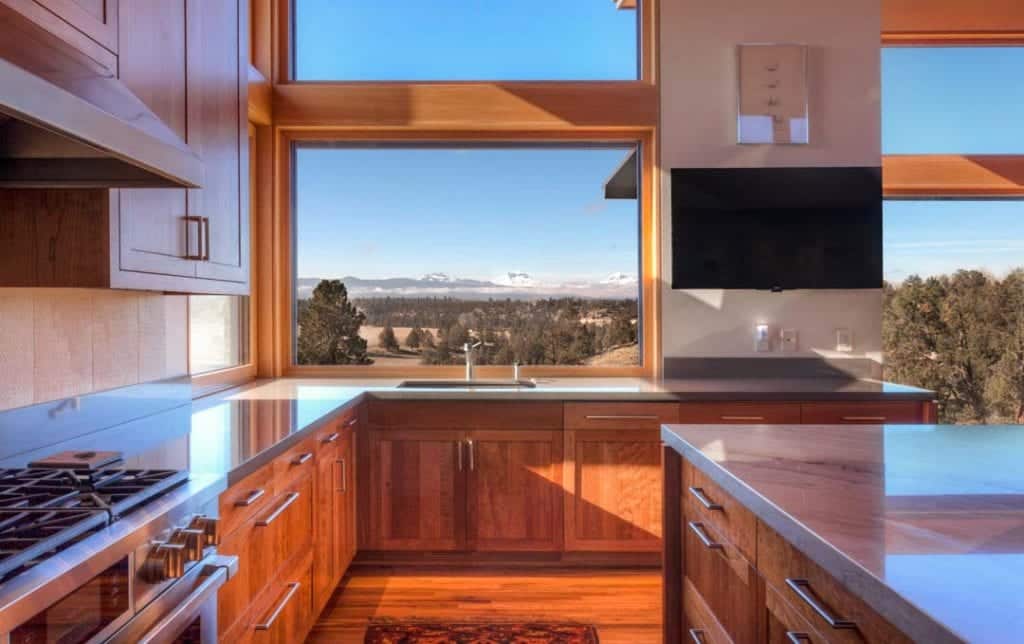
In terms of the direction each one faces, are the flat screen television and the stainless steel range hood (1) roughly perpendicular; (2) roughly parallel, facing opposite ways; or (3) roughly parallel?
roughly perpendicular

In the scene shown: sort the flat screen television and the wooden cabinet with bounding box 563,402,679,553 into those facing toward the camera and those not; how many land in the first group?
2

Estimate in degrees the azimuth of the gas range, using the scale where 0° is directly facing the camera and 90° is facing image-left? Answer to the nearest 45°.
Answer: approximately 315°

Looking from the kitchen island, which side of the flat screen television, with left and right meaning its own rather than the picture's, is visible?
front

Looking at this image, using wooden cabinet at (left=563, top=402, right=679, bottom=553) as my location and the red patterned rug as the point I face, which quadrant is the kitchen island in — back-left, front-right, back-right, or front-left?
front-left

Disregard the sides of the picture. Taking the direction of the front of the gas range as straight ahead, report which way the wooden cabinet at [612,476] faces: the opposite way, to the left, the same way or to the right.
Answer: to the right

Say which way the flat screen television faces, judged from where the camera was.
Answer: facing the viewer

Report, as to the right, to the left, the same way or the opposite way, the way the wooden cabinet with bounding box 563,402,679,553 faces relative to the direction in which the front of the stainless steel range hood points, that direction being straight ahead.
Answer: to the right

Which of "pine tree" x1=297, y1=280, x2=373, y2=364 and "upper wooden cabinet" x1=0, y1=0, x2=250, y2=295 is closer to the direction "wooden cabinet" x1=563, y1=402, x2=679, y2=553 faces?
the upper wooden cabinet

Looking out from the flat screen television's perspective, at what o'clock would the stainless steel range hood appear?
The stainless steel range hood is roughly at 1 o'clock from the flat screen television.

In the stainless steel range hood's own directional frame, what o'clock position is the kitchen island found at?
The kitchen island is roughly at 12 o'clock from the stainless steel range hood.

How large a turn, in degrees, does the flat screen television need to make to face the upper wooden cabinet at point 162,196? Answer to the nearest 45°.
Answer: approximately 45° to its right

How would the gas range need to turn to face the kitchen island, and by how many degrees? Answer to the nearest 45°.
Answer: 0° — it already faces it

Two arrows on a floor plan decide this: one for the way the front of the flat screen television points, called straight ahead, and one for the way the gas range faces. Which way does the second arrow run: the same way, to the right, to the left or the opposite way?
to the left

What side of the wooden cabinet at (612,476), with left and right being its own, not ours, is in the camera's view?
front

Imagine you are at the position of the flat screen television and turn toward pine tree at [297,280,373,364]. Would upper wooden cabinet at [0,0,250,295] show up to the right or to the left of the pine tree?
left
